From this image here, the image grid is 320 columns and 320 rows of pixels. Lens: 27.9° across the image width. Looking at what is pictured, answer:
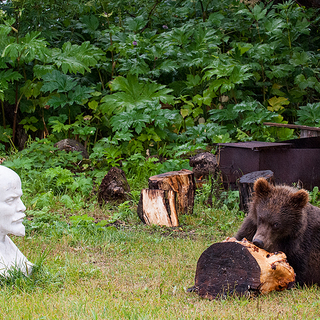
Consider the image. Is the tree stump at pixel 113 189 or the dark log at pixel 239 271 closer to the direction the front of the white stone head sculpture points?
the dark log

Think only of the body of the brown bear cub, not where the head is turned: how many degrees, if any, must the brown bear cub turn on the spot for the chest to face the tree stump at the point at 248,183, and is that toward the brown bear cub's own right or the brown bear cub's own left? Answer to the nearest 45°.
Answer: approximately 135° to the brown bear cub's own right

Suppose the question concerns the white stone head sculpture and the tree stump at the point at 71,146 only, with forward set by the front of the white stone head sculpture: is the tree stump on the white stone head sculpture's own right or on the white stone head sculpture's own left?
on the white stone head sculpture's own left

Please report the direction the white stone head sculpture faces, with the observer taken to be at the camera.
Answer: facing to the right of the viewer

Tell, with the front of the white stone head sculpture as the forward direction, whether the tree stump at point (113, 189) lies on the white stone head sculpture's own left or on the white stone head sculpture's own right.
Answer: on the white stone head sculpture's own left

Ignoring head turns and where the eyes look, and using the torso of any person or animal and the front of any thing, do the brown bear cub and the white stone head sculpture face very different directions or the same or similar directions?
very different directions
